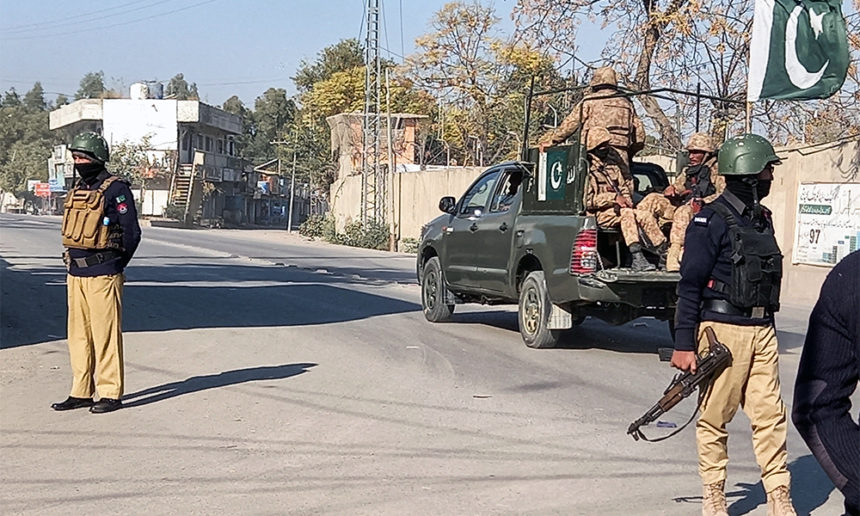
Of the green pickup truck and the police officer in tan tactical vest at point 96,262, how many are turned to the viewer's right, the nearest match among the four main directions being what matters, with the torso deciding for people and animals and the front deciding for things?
0

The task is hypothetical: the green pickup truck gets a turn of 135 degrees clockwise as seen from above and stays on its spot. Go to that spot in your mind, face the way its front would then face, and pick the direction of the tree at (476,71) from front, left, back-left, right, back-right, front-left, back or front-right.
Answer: left

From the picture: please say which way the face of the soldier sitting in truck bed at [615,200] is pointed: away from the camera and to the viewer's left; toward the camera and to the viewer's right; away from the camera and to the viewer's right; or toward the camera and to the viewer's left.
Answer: toward the camera and to the viewer's right

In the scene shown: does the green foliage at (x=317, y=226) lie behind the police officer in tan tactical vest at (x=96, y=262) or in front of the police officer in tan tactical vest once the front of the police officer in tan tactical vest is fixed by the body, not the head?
behind

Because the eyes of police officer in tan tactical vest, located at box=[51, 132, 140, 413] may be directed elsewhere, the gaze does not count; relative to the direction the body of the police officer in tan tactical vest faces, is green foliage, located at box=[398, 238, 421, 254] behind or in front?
behind

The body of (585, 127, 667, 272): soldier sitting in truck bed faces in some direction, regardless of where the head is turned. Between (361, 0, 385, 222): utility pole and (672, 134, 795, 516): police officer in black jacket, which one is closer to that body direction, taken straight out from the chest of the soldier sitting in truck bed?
the police officer in black jacket

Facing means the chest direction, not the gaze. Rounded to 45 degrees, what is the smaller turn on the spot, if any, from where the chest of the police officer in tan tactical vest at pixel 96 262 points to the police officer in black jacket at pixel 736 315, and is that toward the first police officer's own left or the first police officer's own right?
approximately 90° to the first police officer's own left

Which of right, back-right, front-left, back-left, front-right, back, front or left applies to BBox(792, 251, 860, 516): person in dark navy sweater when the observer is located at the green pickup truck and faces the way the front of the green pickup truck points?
back-left

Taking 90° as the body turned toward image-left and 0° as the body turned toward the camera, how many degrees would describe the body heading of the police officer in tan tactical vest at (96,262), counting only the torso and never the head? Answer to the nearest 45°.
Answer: approximately 45°

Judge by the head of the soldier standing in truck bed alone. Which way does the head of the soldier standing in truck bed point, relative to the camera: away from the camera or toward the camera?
away from the camera

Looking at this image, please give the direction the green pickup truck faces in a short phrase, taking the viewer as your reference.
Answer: facing away from the viewer and to the left of the viewer

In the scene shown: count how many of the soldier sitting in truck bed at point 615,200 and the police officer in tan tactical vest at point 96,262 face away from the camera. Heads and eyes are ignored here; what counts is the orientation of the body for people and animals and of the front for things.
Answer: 0
